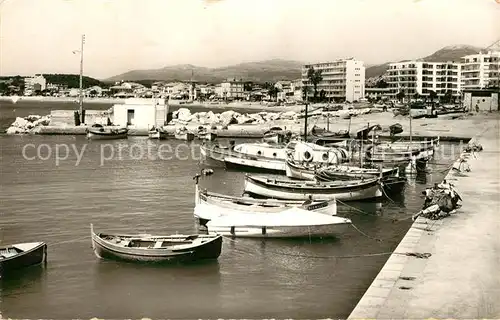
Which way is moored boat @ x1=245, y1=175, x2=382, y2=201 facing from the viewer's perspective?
to the viewer's left

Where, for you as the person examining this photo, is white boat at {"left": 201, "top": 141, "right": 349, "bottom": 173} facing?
facing to the left of the viewer

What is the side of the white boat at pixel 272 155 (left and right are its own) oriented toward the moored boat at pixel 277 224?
left

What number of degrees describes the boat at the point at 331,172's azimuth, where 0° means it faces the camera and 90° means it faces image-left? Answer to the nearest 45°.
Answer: approximately 90°

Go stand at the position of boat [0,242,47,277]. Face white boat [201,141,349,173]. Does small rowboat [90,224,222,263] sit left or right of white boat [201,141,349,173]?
right

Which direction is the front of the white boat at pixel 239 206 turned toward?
to the viewer's left

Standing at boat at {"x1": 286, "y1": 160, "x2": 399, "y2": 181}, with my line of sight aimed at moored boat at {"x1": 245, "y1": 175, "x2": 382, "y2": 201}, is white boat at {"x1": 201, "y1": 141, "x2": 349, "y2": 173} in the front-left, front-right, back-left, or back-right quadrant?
back-right

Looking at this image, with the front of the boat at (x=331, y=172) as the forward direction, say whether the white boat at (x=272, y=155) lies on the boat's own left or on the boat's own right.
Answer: on the boat's own right
